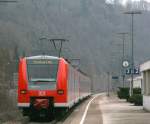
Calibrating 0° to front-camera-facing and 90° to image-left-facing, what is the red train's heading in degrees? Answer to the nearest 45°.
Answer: approximately 0°
